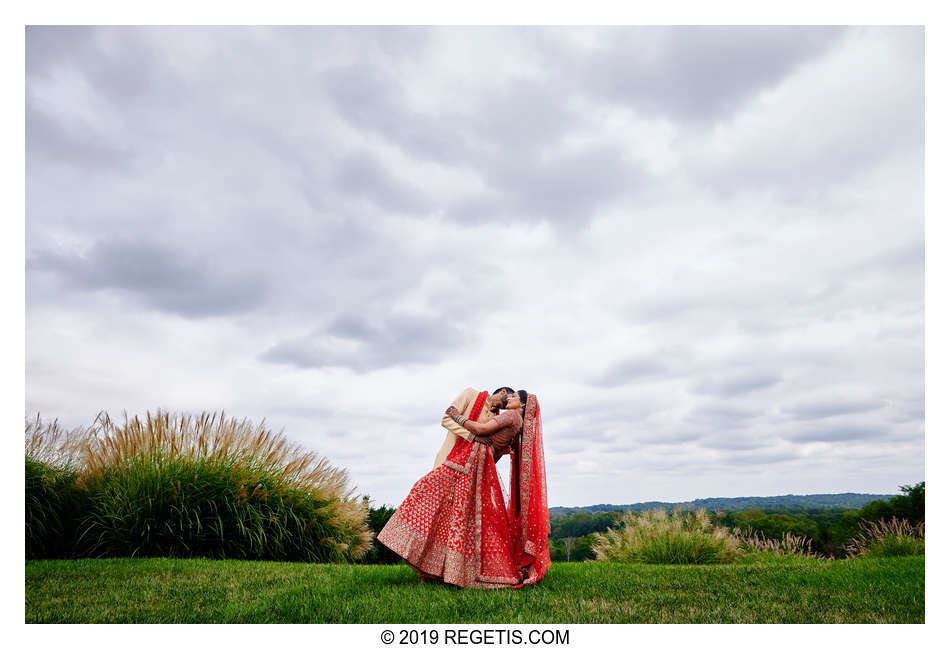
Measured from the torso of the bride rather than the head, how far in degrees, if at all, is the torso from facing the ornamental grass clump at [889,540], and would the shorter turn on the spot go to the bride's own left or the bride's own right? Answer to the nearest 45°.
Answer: approximately 135° to the bride's own right

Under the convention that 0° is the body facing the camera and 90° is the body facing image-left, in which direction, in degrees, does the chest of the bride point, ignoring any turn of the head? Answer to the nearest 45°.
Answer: approximately 90°
